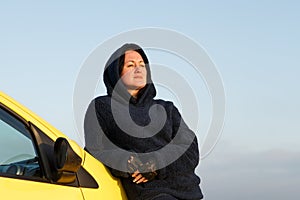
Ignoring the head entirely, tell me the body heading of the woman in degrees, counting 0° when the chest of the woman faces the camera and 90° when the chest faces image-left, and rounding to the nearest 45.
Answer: approximately 0°

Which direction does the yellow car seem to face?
to the viewer's right

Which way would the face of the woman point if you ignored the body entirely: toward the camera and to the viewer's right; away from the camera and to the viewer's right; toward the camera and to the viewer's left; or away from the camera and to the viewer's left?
toward the camera and to the viewer's right
